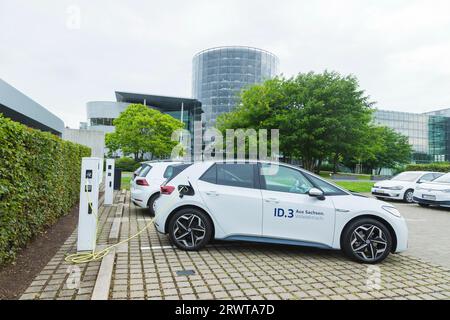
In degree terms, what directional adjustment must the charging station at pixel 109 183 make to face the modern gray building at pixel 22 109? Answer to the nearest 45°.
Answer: approximately 180°

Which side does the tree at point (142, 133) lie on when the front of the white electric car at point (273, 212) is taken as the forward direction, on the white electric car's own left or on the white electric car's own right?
on the white electric car's own left

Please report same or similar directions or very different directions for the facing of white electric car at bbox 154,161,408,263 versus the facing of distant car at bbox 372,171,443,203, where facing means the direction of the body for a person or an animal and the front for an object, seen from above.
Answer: very different directions

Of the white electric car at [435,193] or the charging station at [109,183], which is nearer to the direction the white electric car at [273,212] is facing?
the white electric car

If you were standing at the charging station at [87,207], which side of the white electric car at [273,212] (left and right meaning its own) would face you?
back

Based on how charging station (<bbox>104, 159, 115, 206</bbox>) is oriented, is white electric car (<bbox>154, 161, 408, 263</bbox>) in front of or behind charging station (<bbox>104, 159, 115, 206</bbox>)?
in front

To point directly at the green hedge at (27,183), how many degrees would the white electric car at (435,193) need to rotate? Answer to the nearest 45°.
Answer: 0° — it already faces it

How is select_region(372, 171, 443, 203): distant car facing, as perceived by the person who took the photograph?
facing the viewer and to the left of the viewer

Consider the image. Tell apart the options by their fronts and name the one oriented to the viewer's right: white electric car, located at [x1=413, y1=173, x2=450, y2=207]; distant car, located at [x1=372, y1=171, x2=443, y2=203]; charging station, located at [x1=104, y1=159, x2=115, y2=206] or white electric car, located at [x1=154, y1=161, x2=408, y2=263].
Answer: white electric car, located at [x1=154, y1=161, x2=408, y2=263]

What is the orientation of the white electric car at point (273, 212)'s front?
to the viewer's right

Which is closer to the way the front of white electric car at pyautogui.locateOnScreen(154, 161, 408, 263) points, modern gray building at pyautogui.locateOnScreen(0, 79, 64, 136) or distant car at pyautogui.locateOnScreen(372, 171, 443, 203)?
the distant car

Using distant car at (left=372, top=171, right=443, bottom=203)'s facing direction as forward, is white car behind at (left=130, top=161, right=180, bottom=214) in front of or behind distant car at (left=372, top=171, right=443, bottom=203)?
in front
